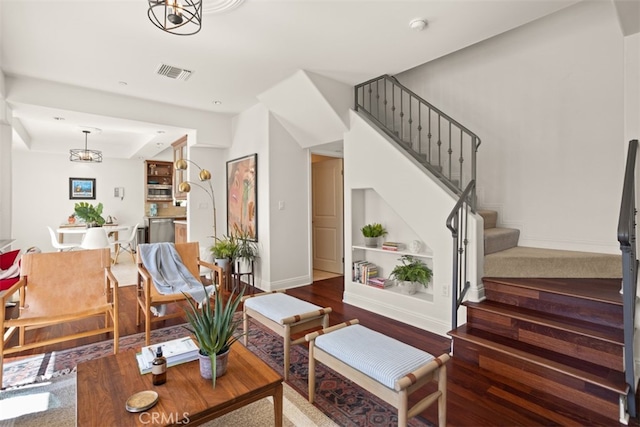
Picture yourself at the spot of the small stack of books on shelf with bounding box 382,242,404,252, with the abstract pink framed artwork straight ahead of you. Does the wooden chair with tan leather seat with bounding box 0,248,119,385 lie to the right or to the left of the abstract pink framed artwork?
left

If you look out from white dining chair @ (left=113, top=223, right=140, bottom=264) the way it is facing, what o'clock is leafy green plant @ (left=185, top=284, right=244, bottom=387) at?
The leafy green plant is roughly at 9 o'clock from the white dining chair.

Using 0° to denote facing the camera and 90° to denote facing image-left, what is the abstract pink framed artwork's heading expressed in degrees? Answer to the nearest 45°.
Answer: approximately 45°

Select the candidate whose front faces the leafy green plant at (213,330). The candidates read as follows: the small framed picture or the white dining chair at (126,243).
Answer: the small framed picture

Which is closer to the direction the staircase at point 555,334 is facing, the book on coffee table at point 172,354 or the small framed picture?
the book on coffee table

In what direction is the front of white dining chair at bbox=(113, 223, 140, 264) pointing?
to the viewer's left

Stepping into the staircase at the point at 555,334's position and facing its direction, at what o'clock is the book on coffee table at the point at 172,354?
The book on coffee table is roughly at 12 o'clock from the staircase.

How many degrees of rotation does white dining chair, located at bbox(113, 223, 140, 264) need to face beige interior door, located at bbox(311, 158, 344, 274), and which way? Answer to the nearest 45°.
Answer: approximately 135° to its left
